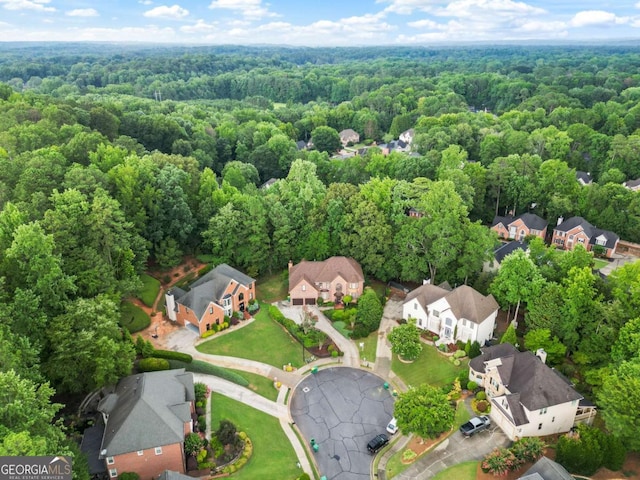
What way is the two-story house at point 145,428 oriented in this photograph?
to the viewer's right

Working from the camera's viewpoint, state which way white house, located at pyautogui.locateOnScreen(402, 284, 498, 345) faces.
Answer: facing the viewer and to the left of the viewer

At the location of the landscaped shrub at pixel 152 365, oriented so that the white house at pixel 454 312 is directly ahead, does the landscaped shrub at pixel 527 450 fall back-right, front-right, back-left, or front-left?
front-right

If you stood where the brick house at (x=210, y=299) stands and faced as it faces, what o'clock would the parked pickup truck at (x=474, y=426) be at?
The parked pickup truck is roughly at 12 o'clock from the brick house.

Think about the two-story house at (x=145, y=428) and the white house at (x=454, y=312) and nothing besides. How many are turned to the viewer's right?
1

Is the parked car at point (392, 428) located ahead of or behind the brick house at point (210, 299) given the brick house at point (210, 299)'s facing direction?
ahead

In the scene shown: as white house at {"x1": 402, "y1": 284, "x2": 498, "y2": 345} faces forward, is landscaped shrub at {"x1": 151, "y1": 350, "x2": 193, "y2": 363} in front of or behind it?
in front

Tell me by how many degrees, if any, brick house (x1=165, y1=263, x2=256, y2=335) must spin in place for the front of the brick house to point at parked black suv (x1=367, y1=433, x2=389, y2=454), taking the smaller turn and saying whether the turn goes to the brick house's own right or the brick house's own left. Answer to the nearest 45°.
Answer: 0° — it already faces it

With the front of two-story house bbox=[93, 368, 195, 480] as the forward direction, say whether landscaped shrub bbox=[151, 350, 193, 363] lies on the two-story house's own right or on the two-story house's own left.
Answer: on the two-story house's own left

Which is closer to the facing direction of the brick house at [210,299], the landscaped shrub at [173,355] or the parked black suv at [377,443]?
the parked black suv
